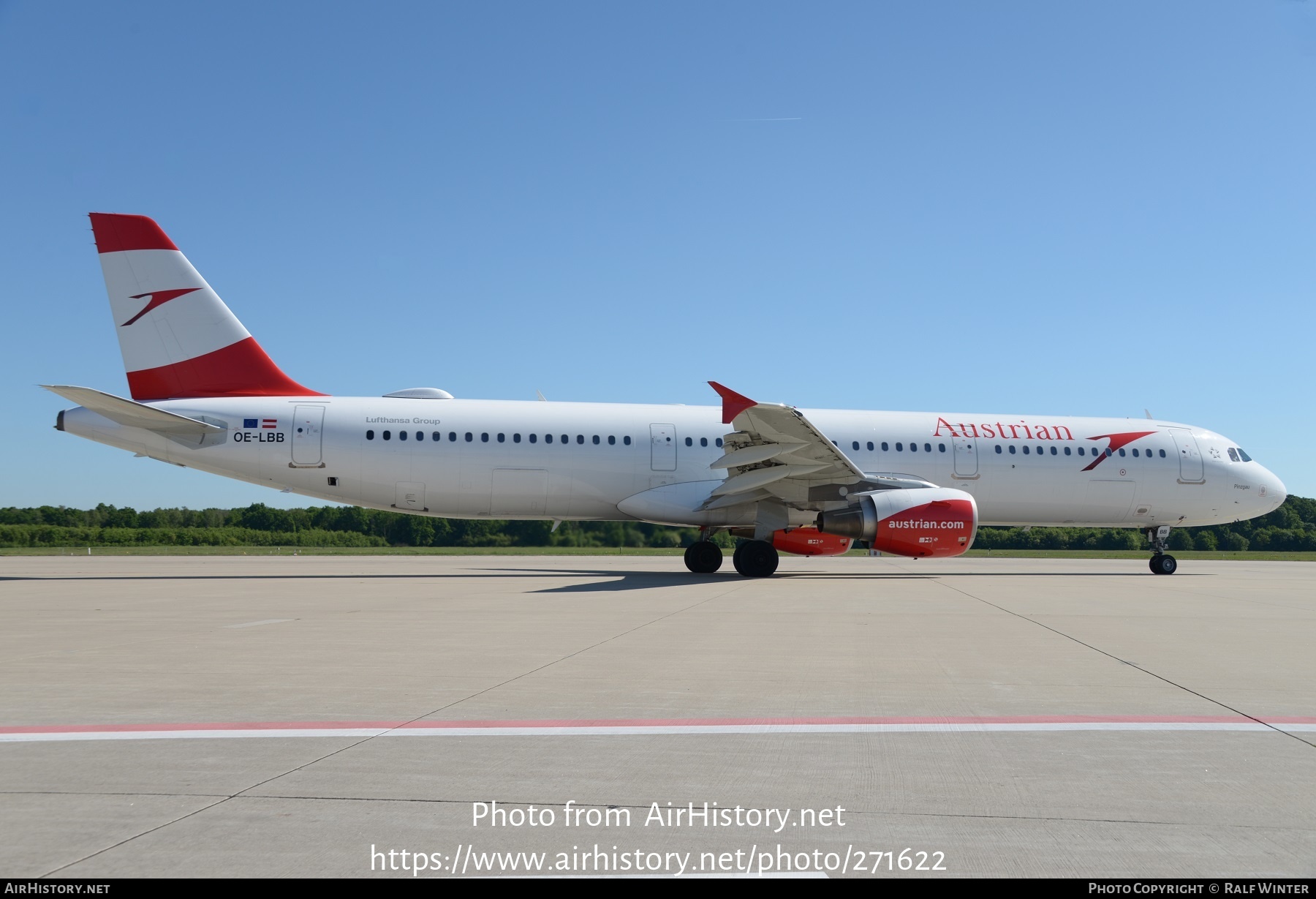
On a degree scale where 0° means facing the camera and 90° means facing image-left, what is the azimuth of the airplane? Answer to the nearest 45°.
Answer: approximately 270°
